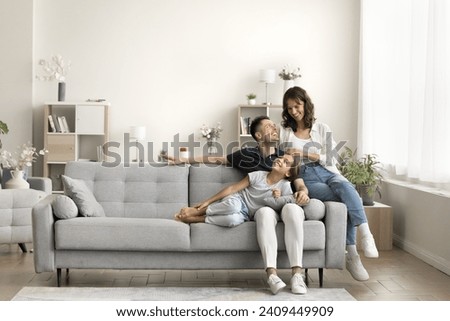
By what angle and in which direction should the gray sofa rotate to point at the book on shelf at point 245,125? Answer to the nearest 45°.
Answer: approximately 180°

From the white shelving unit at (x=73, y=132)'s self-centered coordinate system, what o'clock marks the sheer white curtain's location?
The sheer white curtain is roughly at 10 o'clock from the white shelving unit.

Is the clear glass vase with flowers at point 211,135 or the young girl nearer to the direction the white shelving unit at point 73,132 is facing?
the young girl

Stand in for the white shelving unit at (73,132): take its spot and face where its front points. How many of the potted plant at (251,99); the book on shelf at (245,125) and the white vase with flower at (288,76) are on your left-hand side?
3

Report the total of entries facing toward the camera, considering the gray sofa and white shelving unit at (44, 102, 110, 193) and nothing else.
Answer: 2

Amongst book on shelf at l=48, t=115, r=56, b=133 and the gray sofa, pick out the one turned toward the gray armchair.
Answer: the book on shelf

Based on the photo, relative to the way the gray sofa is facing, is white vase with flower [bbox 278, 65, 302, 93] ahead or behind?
behind
